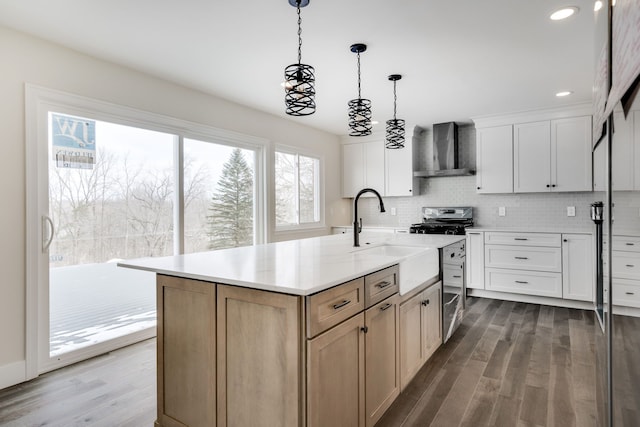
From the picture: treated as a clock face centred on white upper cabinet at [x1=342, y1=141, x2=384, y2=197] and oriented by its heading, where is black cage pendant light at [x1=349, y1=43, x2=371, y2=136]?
The black cage pendant light is roughly at 12 o'clock from the white upper cabinet.

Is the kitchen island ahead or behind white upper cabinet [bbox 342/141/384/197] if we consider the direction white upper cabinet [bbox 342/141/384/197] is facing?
ahead

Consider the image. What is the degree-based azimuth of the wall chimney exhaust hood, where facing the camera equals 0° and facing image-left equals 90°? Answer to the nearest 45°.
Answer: approximately 0°

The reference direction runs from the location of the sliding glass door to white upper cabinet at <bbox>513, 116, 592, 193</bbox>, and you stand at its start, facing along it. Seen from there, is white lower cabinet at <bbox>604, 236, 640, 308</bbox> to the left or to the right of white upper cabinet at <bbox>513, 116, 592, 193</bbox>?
right

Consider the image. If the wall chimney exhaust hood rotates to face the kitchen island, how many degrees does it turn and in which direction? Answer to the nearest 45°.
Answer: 0° — it already faces it

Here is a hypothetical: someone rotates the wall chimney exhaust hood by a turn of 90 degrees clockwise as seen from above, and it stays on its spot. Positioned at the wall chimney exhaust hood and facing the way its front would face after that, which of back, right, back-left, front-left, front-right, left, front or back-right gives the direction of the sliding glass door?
front-left

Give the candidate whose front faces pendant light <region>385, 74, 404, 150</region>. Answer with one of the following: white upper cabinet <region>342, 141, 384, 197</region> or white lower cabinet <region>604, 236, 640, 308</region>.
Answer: the white upper cabinet

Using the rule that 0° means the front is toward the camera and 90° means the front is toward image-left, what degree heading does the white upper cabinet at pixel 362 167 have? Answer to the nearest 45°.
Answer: approximately 0°

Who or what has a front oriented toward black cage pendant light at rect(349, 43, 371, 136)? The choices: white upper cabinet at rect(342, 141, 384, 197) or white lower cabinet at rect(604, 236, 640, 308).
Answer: the white upper cabinet
